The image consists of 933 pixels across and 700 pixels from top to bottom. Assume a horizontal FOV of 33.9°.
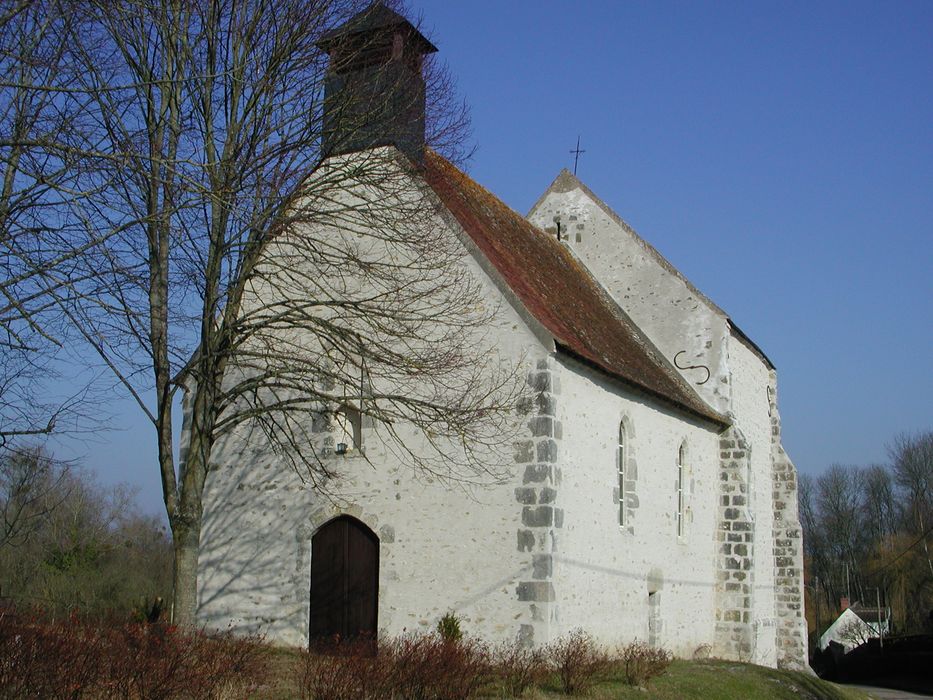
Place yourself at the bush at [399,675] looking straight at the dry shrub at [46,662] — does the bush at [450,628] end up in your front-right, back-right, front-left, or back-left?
back-right

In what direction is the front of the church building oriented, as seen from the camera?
facing the viewer and to the left of the viewer

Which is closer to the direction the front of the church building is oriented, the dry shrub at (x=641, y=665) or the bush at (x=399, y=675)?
the bush

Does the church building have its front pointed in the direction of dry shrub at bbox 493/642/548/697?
no

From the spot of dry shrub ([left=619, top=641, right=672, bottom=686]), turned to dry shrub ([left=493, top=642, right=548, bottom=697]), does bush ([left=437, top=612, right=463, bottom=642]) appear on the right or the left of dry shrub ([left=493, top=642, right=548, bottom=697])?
right

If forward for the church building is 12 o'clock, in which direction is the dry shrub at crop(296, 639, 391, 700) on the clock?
The dry shrub is roughly at 11 o'clock from the church building.
